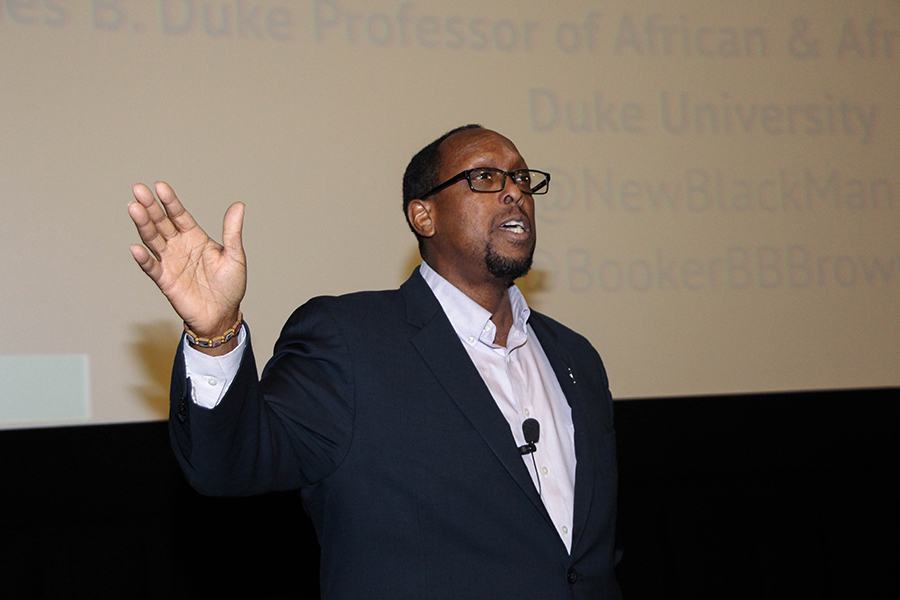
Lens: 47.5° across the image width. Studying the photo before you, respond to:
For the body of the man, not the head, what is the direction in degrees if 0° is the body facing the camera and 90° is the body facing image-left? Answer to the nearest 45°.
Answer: approximately 315°
